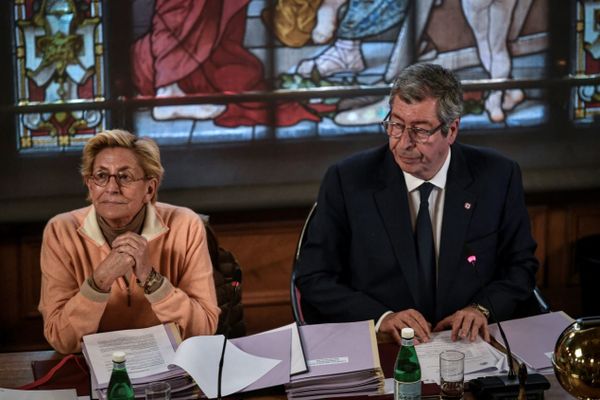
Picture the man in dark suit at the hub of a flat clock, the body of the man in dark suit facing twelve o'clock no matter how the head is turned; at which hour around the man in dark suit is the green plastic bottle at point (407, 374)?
The green plastic bottle is roughly at 12 o'clock from the man in dark suit.

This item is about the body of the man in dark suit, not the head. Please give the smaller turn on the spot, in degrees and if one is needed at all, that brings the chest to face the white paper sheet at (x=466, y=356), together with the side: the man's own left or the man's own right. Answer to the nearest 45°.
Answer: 0° — they already face it

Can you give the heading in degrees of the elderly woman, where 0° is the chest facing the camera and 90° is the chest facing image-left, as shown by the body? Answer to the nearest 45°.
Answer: approximately 0°

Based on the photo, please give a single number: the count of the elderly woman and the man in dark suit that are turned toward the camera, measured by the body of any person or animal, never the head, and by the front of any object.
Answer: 2
